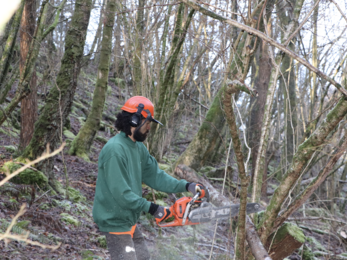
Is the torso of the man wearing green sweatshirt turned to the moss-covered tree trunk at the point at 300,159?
yes

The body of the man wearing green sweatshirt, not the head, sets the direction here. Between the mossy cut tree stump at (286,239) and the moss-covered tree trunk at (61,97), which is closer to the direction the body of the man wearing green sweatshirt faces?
the mossy cut tree stump

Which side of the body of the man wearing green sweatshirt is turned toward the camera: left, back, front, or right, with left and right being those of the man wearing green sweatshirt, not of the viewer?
right

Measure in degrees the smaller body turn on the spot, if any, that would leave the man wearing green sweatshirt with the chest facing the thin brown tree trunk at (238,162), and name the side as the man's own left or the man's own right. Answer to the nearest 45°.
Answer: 0° — they already face it

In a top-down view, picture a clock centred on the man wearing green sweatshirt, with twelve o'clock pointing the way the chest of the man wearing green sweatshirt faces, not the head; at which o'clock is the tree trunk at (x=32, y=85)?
The tree trunk is roughly at 8 o'clock from the man wearing green sweatshirt.

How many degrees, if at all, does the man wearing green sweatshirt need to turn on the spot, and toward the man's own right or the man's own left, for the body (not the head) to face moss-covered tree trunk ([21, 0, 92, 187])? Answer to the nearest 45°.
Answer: approximately 135° to the man's own left

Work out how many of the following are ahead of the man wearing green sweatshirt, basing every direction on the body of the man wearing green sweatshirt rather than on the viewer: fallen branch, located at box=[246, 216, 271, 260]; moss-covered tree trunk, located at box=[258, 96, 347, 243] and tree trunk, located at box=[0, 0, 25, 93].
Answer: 2

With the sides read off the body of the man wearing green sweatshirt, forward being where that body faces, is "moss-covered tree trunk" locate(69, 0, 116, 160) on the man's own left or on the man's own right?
on the man's own left

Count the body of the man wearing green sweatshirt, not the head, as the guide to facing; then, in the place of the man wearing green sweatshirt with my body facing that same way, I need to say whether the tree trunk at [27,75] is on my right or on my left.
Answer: on my left

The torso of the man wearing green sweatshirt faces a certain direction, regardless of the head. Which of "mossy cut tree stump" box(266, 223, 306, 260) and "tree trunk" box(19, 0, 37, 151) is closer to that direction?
the mossy cut tree stump

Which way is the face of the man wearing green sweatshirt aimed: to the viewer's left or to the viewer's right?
to the viewer's right

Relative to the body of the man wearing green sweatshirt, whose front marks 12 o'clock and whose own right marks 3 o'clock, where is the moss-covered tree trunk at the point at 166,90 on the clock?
The moss-covered tree trunk is roughly at 9 o'clock from the man wearing green sweatshirt.
